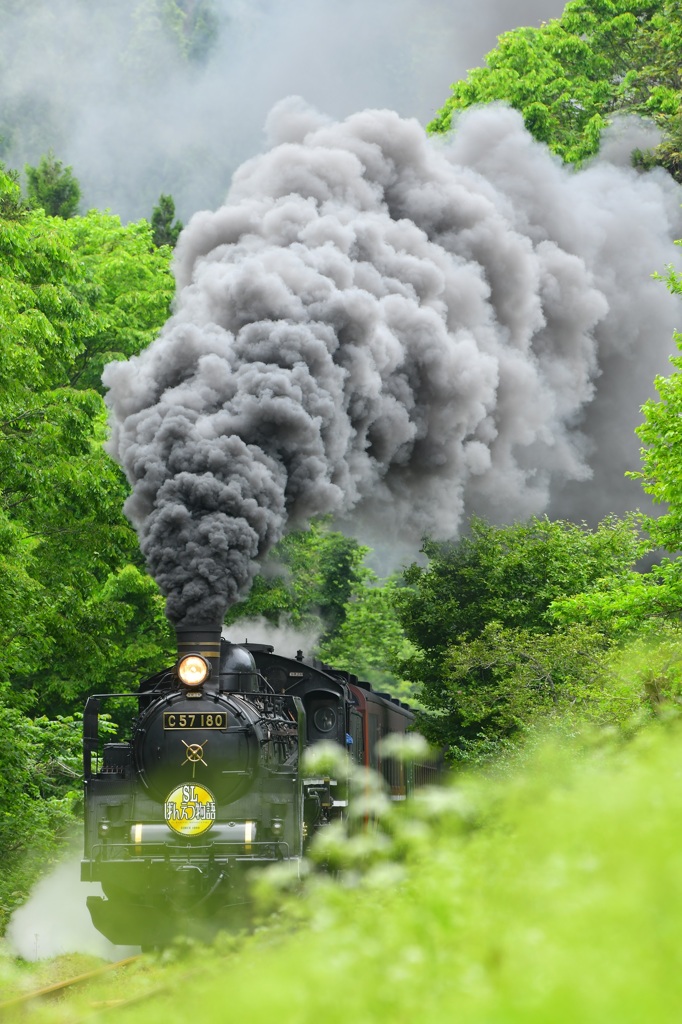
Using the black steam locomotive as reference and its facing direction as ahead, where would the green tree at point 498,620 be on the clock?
The green tree is roughly at 7 o'clock from the black steam locomotive.

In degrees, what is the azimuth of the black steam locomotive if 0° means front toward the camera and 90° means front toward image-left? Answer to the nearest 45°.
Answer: approximately 0°
